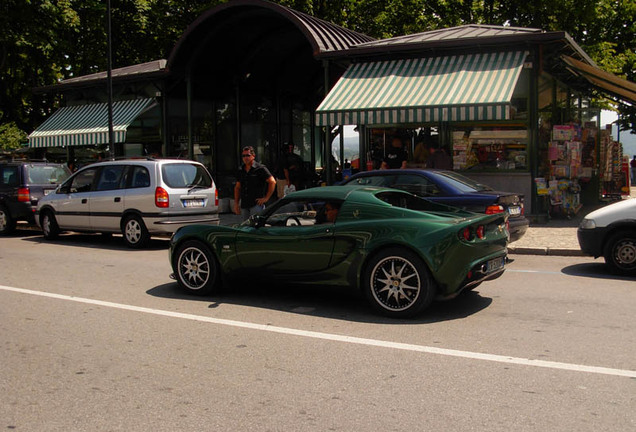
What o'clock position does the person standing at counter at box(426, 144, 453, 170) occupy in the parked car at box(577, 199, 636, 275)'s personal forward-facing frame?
The person standing at counter is roughly at 2 o'clock from the parked car.

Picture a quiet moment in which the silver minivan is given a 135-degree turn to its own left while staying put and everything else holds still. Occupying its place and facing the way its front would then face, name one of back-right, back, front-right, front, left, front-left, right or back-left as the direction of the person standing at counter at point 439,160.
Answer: left

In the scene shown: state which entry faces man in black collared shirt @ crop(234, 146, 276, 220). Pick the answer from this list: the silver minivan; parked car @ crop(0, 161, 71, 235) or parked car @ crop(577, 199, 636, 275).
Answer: parked car @ crop(577, 199, 636, 275)

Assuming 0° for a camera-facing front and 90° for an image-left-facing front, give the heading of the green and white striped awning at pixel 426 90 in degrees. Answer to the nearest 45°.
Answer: approximately 0°

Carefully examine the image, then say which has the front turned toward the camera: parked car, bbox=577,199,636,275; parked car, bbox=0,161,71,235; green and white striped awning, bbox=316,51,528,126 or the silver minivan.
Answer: the green and white striped awning

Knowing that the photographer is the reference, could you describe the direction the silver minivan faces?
facing away from the viewer and to the left of the viewer

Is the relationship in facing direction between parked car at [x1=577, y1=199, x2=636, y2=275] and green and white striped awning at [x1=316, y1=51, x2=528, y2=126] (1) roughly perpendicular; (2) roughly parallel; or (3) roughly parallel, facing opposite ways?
roughly perpendicular

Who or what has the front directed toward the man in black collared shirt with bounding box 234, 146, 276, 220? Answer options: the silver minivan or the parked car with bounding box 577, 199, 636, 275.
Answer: the parked car

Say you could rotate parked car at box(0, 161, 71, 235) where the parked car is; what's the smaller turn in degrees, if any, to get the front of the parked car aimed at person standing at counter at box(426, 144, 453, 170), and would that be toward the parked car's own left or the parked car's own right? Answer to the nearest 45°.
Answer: approximately 135° to the parked car's own right

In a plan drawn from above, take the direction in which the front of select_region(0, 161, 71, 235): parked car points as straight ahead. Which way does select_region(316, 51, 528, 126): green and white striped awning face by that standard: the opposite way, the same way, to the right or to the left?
to the left

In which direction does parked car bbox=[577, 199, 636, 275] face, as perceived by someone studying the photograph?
facing to the left of the viewer

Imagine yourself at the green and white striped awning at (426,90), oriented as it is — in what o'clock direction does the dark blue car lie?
The dark blue car is roughly at 12 o'clock from the green and white striped awning.
